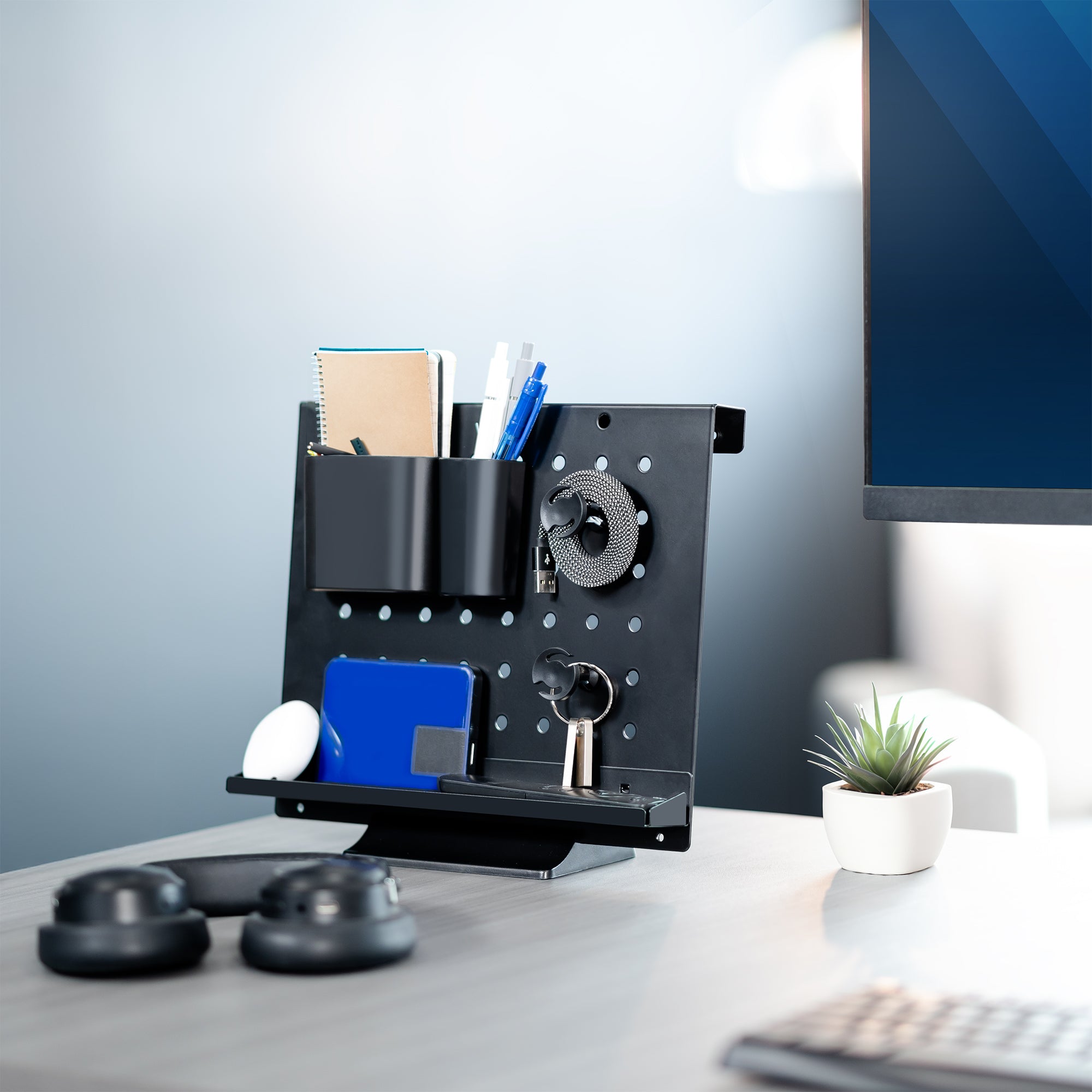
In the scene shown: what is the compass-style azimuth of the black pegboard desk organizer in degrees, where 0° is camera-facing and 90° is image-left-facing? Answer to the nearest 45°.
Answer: approximately 45°

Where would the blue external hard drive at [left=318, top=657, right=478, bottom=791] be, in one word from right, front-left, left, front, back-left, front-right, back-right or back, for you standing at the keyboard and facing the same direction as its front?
right
